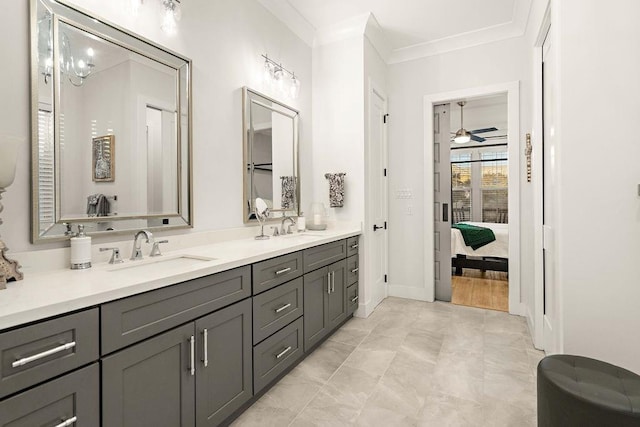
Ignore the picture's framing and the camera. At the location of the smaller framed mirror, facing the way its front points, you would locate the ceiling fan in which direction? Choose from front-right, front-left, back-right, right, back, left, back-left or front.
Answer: left

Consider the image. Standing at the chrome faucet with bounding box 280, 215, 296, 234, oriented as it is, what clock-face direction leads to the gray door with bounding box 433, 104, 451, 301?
The gray door is roughly at 10 o'clock from the chrome faucet.

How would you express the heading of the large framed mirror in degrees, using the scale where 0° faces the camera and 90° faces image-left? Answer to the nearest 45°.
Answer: approximately 315°

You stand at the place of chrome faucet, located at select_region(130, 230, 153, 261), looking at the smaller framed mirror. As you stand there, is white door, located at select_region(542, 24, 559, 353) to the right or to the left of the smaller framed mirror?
right

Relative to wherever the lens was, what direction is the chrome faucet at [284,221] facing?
facing the viewer and to the right of the viewer

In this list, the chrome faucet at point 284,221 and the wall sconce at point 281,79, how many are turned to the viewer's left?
0

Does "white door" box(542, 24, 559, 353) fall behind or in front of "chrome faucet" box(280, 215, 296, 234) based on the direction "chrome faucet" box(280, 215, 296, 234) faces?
in front

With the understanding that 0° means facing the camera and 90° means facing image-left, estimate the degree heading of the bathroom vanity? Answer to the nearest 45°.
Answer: approximately 315°

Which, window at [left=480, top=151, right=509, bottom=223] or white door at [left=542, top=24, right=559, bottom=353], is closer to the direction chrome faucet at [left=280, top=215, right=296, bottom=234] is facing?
the white door
